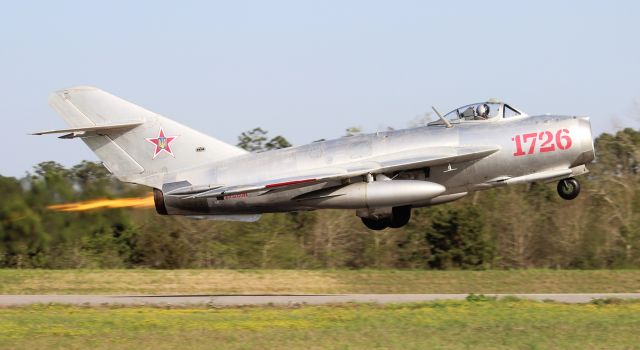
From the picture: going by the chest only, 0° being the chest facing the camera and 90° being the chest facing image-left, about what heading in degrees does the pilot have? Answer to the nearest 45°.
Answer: approximately 270°

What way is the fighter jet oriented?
to the viewer's right
